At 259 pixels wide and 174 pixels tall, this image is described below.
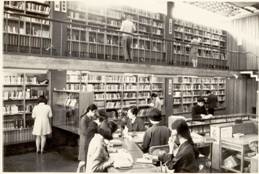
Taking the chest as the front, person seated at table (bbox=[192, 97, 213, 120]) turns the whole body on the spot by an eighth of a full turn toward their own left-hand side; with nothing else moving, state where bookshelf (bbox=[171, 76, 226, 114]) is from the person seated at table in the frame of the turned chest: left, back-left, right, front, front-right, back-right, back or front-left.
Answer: left

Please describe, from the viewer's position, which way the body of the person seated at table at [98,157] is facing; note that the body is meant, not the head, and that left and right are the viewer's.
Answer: facing to the right of the viewer

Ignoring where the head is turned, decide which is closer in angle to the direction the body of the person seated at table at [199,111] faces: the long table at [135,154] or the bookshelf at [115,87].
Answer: the long table

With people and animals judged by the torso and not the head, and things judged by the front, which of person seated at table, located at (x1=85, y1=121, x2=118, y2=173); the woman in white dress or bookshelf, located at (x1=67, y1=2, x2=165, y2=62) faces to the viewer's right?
the person seated at table

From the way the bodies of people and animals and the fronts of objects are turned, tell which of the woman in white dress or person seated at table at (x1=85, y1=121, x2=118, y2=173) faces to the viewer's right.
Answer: the person seated at table

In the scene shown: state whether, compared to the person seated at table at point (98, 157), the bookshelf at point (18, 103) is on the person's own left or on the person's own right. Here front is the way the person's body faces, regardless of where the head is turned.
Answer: on the person's own left

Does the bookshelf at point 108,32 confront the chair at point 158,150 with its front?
yes

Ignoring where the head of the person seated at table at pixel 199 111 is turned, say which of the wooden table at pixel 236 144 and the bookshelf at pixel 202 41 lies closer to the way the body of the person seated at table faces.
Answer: the wooden table
